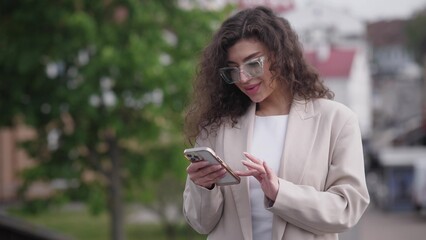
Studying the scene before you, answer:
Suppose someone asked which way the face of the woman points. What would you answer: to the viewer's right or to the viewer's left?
to the viewer's left

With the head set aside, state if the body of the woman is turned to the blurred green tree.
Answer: no

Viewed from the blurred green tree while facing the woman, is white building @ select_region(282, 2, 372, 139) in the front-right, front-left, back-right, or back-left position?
back-left

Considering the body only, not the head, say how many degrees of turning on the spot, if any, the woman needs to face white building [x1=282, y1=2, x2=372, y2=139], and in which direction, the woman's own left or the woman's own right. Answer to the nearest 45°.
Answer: approximately 135° to the woman's own right

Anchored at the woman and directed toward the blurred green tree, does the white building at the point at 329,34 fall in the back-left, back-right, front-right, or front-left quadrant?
front-right

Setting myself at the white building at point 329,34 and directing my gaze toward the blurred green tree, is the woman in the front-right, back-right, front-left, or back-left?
front-left

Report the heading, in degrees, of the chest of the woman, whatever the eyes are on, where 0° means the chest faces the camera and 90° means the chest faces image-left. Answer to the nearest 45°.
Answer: approximately 45°
